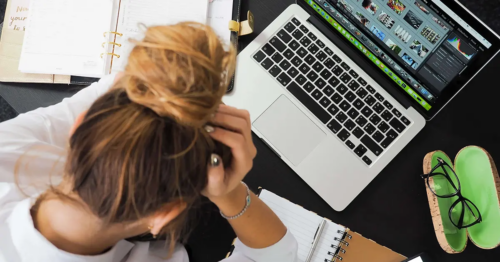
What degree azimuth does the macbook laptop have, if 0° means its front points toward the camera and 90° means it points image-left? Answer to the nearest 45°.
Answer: approximately 45°

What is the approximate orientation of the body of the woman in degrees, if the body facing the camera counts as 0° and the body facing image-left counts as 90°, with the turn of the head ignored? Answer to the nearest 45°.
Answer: approximately 225°

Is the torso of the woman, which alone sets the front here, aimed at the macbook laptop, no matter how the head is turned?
yes

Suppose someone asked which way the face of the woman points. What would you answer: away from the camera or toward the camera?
away from the camera

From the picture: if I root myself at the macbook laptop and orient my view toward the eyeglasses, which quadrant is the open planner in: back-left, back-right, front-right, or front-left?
back-right

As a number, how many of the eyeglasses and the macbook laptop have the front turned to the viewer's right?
0
